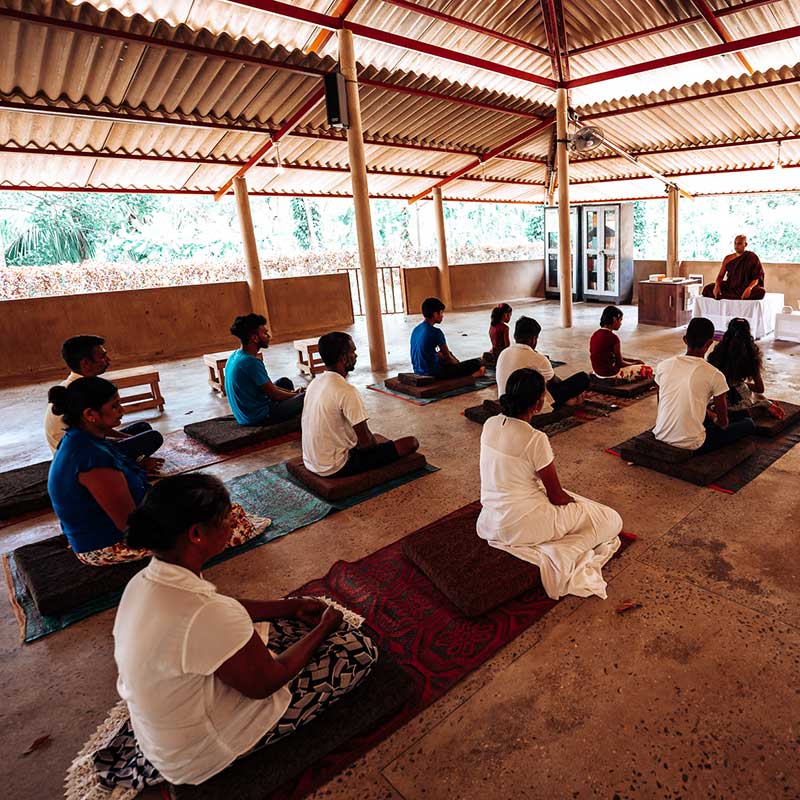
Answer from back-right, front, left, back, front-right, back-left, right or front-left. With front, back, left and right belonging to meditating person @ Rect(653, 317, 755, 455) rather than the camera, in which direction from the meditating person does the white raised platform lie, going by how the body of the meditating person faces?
front-left

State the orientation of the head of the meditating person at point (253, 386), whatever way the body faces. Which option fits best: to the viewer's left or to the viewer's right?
to the viewer's right

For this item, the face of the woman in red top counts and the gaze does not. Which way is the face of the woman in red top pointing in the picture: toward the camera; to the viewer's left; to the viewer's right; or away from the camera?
to the viewer's right

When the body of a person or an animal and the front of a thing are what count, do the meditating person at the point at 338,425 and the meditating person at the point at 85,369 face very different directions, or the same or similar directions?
same or similar directions

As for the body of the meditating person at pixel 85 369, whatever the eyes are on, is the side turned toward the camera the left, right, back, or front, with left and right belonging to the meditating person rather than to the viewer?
right

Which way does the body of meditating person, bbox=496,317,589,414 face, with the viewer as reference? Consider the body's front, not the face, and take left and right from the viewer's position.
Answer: facing away from the viewer and to the right of the viewer

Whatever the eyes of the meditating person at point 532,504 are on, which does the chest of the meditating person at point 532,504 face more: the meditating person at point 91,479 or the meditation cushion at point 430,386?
the meditation cushion

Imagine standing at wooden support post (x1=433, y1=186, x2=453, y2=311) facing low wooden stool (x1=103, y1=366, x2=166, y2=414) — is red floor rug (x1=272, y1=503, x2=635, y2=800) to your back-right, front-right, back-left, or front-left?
front-left

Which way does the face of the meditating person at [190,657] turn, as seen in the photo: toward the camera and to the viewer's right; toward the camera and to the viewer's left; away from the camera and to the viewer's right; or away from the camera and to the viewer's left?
away from the camera and to the viewer's right

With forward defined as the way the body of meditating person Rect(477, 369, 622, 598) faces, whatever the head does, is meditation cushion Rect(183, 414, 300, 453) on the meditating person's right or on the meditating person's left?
on the meditating person's left

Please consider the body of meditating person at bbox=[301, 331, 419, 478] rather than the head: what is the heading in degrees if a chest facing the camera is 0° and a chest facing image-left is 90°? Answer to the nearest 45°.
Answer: approximately 225°

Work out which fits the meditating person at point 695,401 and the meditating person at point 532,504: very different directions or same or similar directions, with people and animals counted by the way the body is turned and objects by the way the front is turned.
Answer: same or similar directions

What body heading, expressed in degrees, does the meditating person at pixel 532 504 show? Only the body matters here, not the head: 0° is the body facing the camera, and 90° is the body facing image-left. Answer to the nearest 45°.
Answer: approximately 225°

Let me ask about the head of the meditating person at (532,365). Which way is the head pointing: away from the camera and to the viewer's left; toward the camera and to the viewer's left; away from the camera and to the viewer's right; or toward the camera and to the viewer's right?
away from the camera and to the viewer's right

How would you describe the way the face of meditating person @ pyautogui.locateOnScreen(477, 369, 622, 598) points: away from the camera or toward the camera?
away from the camera
